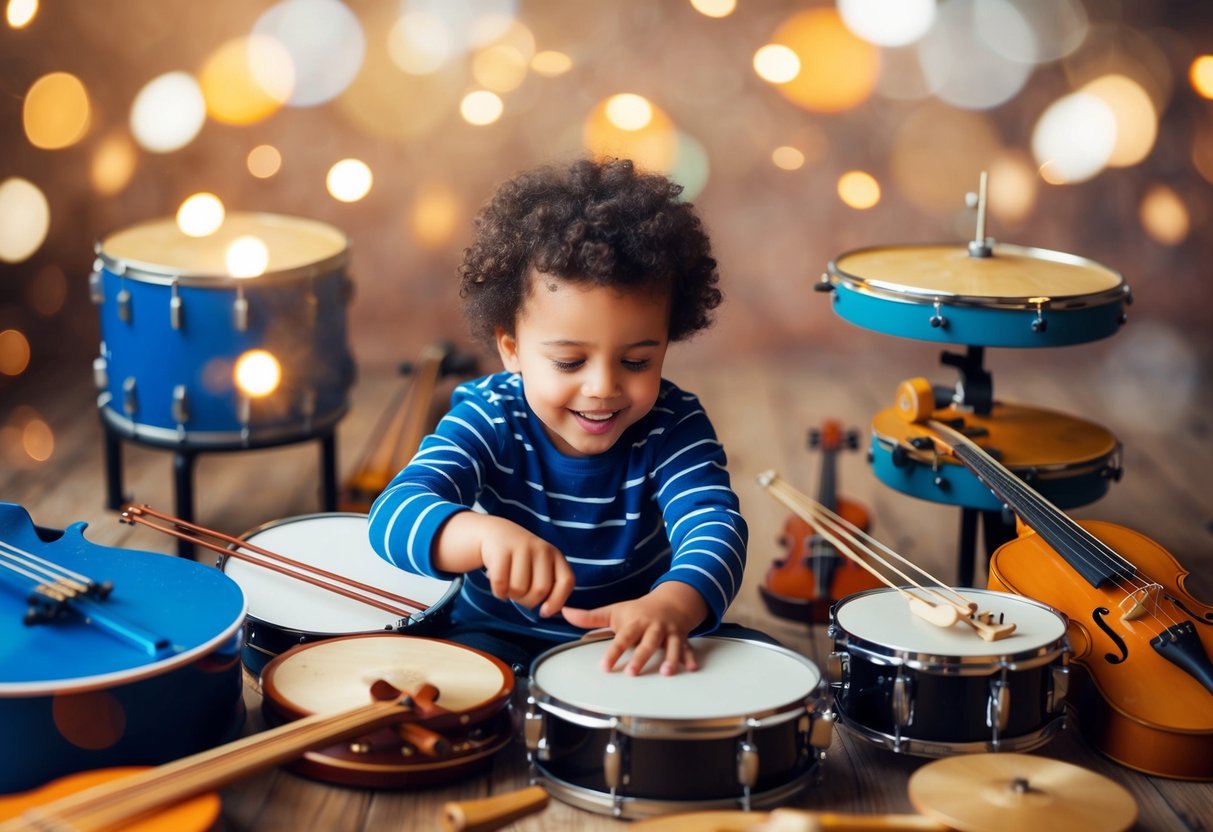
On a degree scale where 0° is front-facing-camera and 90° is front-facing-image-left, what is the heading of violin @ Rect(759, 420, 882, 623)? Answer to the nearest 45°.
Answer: approximately 0°

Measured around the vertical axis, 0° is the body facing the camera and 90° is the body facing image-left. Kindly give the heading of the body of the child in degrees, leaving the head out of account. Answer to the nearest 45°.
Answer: approximately 0°

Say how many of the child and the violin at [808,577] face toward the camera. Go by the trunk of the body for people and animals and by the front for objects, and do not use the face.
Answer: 2

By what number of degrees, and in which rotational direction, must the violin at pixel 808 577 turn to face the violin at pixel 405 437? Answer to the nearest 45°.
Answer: approximately 135° to its right

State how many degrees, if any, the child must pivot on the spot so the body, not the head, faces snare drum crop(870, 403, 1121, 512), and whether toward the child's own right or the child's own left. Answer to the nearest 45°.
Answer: approximately 135° to the child's own left
